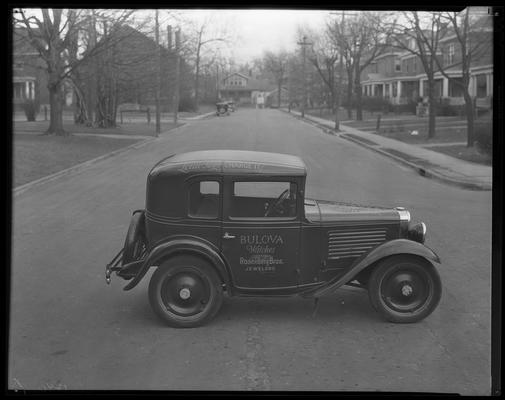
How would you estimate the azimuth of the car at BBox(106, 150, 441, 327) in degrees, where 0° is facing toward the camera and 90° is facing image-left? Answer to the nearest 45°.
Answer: approximately 270°

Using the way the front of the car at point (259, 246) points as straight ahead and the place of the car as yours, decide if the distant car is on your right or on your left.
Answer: on your left

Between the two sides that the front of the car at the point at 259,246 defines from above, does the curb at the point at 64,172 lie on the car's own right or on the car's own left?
on the car's own left

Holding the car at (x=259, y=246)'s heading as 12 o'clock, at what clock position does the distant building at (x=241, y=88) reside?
The distant building is roughly at 9 o'clock from the car.

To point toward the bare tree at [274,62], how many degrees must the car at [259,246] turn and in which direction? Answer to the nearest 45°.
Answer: approximately 90° to its left

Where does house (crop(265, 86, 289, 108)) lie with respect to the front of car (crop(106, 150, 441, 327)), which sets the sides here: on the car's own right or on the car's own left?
on the car's own left
